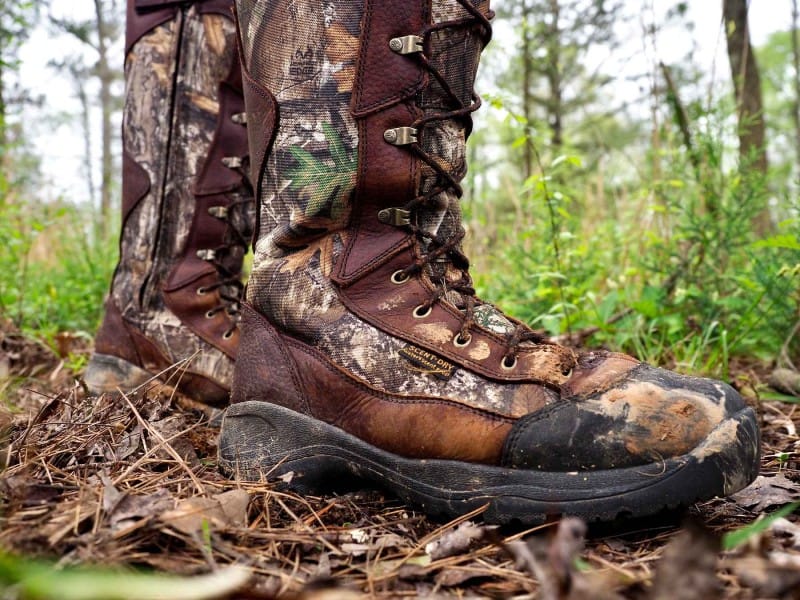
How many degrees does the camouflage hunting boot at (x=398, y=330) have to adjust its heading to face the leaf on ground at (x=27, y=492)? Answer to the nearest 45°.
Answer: approximately 135° to its right

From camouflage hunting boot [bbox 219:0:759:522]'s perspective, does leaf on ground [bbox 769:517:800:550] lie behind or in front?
in front

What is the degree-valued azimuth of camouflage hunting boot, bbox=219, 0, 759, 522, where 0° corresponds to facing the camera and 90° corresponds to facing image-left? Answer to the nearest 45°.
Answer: approximately 270°

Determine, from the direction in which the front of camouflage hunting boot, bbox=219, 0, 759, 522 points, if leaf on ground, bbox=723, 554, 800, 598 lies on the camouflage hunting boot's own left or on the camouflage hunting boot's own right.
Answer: on the camouflage hunting boot's own right

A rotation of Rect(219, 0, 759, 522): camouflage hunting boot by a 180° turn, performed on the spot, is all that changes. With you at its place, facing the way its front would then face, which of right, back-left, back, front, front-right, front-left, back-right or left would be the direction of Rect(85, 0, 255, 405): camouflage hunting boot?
front-right

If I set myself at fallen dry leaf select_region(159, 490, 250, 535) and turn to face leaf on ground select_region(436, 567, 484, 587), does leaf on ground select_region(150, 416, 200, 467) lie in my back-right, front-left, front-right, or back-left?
back-left

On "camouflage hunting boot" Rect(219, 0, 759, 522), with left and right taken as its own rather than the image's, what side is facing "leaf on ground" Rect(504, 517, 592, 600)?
right

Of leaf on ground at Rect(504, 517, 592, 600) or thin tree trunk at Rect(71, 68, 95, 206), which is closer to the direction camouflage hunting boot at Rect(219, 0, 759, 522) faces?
the leaf on ground

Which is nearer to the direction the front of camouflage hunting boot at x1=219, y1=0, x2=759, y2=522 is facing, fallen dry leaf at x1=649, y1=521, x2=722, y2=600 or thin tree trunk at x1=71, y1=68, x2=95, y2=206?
the fallen dry leaf

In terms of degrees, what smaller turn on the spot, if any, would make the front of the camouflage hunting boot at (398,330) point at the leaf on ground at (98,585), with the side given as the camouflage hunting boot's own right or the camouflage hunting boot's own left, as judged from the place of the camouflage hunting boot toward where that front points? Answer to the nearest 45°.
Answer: approximately 90° to the camouflage hunting boot's own right
